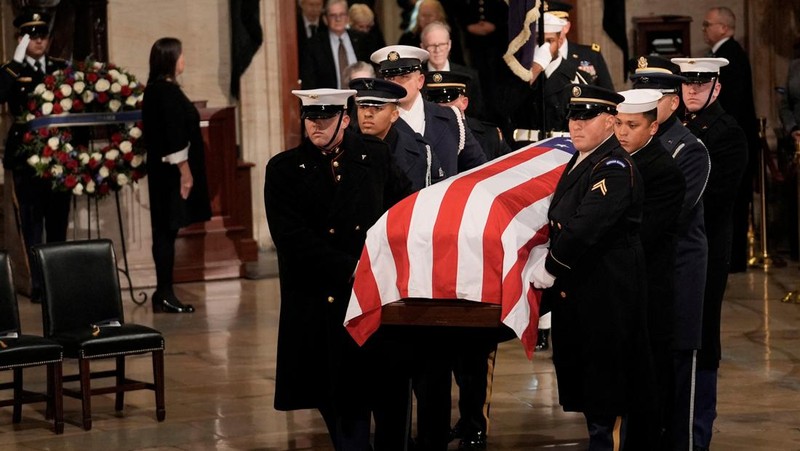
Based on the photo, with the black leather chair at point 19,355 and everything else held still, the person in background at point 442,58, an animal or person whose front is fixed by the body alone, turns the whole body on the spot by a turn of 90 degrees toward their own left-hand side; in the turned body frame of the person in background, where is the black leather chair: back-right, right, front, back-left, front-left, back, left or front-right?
back-right

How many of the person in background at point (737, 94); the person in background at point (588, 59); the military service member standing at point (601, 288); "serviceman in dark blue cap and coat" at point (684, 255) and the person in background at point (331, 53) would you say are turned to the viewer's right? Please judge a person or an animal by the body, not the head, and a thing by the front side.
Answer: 0

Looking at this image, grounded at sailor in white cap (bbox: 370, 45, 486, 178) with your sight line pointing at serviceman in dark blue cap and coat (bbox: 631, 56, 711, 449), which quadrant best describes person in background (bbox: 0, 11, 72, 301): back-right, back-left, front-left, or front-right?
back-left

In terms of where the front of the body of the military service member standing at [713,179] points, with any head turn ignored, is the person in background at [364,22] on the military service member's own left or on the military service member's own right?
on the military service member's own right

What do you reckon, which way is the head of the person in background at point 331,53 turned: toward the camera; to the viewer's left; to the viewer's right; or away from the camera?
toward the camera

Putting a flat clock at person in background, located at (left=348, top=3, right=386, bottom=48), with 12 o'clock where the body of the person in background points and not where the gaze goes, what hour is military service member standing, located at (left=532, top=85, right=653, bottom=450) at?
The military service member standing is roughly at 12 o'clock from the person in background.

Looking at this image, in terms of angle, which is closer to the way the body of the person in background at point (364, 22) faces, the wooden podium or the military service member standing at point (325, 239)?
the military service member standing

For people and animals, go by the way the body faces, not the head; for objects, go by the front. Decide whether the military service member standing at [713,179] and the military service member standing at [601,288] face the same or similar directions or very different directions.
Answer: same or similar directions

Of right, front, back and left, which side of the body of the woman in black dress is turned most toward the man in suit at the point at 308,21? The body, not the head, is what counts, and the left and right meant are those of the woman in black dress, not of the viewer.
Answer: left

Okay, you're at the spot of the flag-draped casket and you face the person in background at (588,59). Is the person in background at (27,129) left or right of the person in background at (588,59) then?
left

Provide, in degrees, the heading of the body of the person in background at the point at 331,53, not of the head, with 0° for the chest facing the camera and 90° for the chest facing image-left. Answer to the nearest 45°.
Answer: approximately 0°

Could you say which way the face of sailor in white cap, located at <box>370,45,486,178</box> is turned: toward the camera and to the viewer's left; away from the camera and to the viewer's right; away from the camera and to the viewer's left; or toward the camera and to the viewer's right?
toward the camera and to the viewer's left

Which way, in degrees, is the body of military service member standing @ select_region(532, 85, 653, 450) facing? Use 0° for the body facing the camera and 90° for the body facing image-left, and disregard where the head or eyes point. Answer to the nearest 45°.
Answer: approximately 45°

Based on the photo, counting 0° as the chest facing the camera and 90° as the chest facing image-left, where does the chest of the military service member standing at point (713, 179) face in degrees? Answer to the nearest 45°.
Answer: approximately 45°
